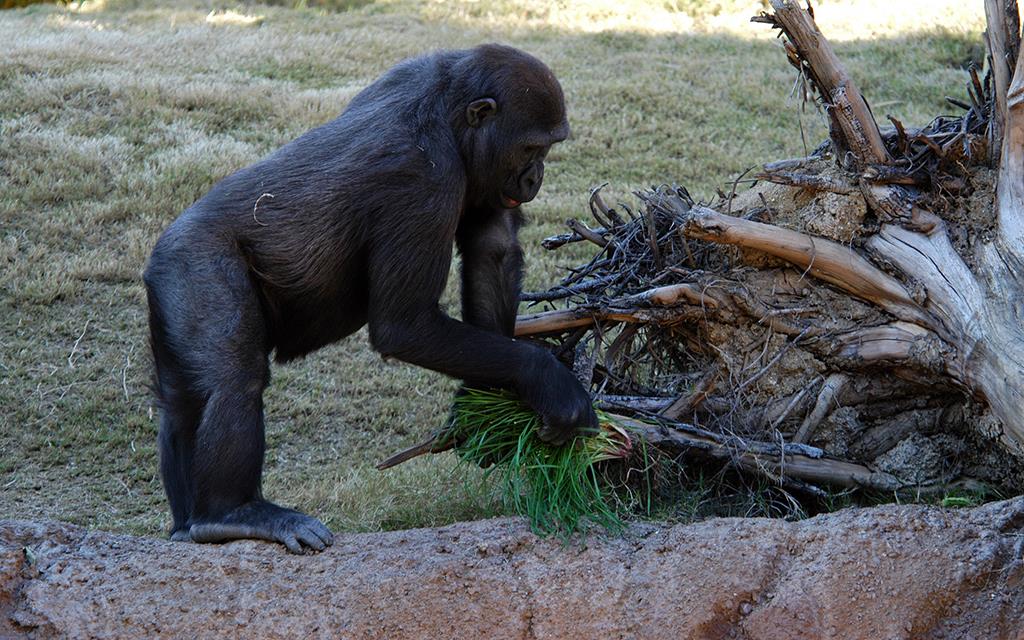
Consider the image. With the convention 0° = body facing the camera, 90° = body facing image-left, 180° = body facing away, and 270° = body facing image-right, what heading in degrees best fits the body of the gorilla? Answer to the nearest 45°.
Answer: approximately 270°
